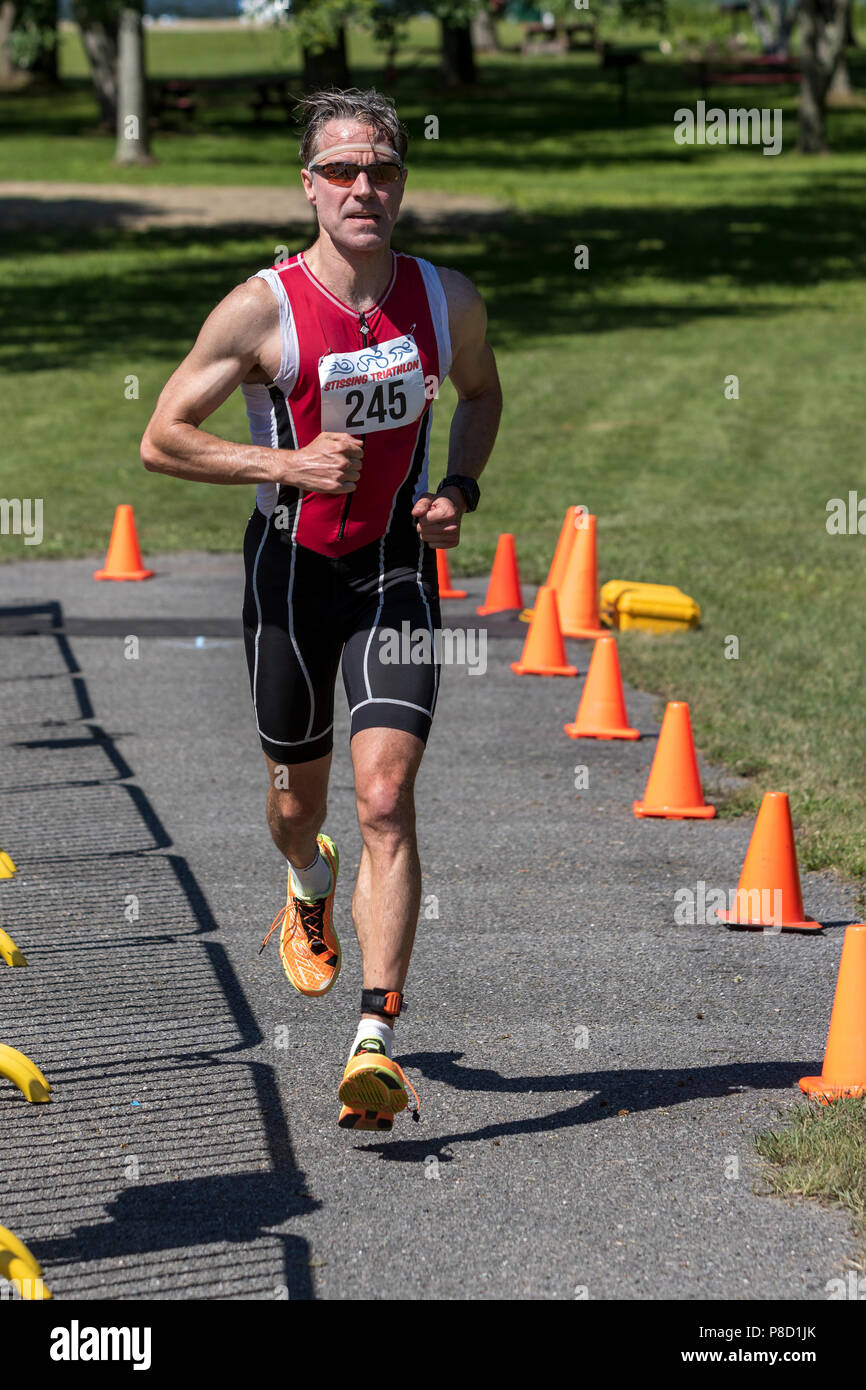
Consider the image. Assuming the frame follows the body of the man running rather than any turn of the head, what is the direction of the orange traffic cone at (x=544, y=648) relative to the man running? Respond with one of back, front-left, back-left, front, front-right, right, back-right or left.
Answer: back

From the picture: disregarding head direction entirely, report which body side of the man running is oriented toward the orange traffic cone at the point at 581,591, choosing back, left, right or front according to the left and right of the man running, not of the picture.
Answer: back

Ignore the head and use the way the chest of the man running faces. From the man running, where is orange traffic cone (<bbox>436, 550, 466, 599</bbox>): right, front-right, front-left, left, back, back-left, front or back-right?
back

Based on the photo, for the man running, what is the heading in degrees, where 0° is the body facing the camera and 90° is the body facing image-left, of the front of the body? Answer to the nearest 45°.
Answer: approximately 0°

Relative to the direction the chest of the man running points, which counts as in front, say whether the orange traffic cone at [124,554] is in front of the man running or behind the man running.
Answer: behind

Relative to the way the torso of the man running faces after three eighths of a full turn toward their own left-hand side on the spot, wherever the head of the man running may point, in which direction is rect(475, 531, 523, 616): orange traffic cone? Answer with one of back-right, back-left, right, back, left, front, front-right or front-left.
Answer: front-left

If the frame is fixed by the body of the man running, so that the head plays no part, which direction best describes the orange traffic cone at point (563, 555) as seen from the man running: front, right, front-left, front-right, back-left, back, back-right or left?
back
